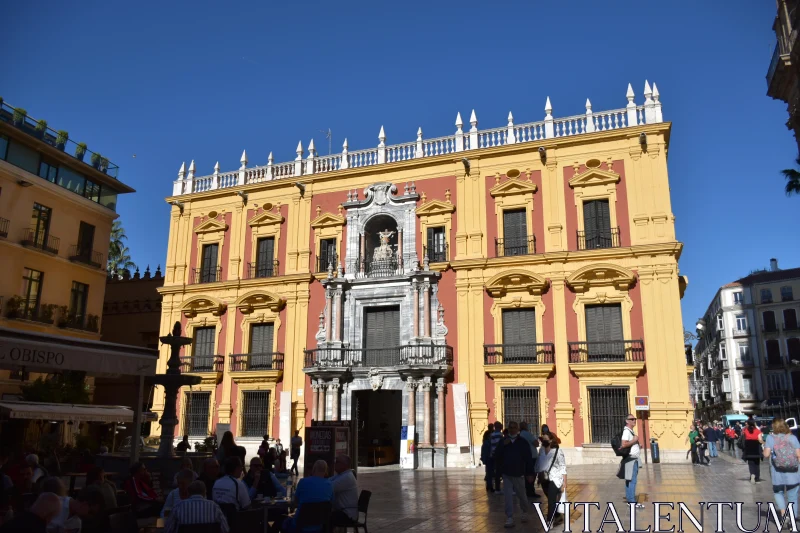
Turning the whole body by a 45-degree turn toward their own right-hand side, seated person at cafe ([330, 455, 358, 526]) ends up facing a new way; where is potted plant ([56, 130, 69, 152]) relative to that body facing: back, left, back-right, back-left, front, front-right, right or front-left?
front

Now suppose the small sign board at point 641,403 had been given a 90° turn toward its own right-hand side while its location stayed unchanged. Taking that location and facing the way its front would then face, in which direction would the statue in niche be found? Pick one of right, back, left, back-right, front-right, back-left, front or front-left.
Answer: front

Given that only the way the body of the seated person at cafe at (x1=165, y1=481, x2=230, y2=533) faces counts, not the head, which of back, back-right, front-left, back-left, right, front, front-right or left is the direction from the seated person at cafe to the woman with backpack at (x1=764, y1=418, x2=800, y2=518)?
right

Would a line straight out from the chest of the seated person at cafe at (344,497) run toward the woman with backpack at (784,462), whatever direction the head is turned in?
no

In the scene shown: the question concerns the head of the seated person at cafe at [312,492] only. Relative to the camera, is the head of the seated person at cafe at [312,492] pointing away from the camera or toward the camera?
away from the camera

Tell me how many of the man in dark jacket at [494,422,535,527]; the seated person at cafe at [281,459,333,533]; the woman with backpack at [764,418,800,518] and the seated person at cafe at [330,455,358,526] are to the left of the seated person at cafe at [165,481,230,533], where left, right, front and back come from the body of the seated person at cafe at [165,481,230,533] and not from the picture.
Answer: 0

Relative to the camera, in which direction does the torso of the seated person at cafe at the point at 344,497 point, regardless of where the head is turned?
to the viewer's left

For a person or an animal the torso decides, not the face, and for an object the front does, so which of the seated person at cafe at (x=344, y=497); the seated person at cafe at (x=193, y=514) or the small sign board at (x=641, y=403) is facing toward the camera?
the small sign board

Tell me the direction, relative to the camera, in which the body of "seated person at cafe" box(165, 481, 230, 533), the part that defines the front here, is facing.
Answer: away from the camera

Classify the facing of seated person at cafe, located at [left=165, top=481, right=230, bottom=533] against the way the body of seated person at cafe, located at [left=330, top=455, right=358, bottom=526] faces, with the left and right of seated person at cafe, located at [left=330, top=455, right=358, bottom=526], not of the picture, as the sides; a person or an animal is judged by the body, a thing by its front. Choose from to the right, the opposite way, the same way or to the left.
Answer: to the right

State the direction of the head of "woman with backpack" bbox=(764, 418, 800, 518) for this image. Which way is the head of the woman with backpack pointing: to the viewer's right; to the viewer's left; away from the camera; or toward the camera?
away from the camera

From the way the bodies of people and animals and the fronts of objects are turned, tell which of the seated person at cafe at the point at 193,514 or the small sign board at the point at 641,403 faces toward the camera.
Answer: the small sign board

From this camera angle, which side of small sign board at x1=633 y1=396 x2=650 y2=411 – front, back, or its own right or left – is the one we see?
front

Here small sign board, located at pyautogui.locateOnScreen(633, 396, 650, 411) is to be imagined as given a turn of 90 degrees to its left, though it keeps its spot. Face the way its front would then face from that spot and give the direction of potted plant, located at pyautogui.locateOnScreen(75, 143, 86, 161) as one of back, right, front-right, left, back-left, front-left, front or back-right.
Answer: back

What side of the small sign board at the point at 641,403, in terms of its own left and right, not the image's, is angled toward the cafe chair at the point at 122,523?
front

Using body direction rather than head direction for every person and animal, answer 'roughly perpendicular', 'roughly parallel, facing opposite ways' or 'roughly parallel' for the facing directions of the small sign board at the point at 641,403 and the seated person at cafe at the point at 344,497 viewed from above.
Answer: roughly perpendicular
